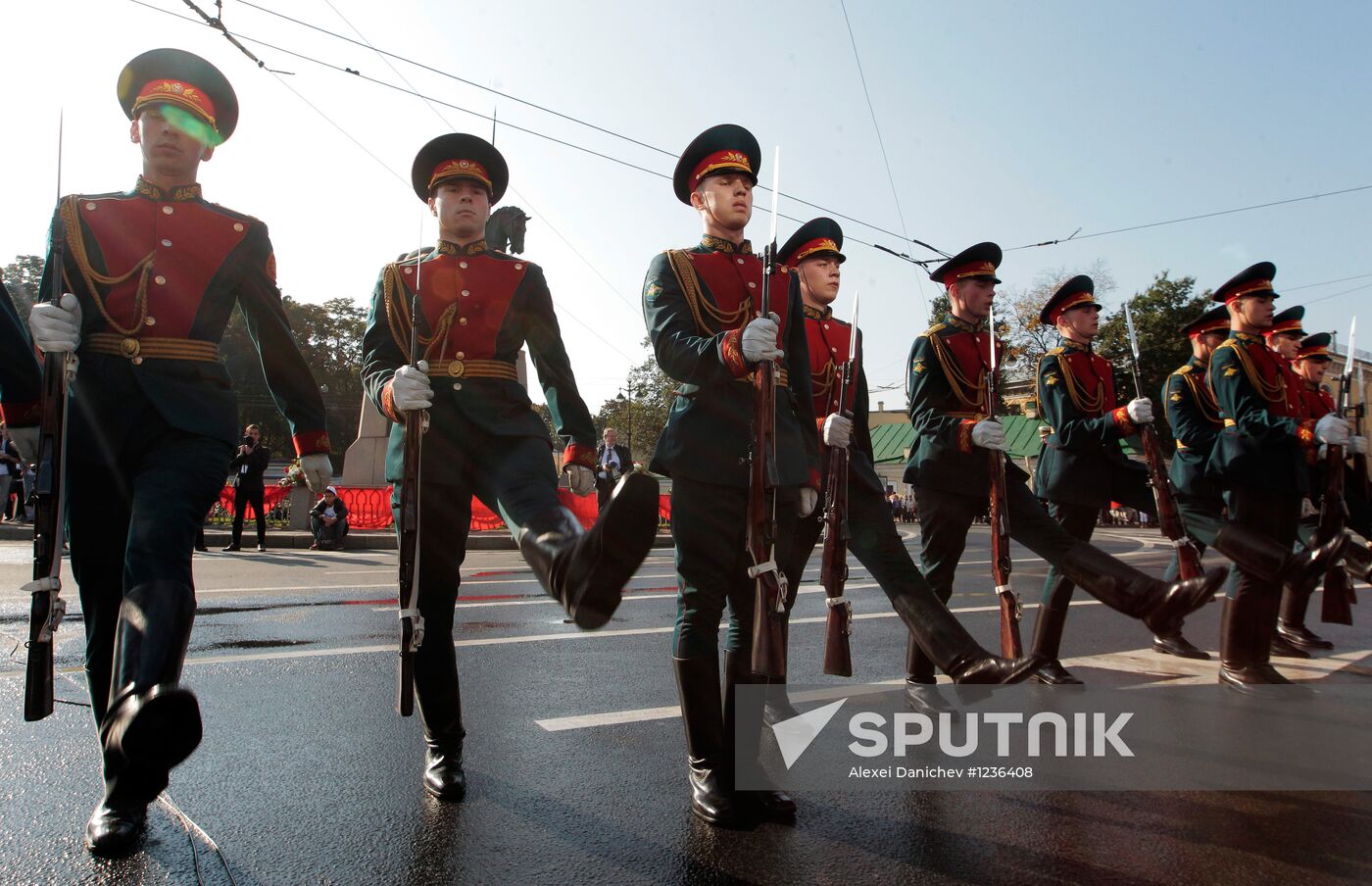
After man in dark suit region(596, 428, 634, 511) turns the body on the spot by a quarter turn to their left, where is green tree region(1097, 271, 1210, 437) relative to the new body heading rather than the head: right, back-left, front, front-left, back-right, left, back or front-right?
front-left

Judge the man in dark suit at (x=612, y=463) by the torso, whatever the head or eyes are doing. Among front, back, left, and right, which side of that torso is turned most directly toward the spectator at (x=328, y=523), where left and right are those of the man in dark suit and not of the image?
right

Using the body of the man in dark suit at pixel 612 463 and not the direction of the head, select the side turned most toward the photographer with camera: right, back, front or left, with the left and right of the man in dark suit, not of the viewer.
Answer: right

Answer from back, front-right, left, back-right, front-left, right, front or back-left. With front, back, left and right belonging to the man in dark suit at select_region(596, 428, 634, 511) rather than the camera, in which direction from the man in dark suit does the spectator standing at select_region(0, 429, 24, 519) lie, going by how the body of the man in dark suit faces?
right

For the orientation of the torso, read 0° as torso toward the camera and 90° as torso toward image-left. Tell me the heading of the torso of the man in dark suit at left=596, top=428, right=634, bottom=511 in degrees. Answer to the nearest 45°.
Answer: approximately 0°
